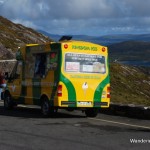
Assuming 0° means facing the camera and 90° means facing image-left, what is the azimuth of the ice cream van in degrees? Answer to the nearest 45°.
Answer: approximately 135°
